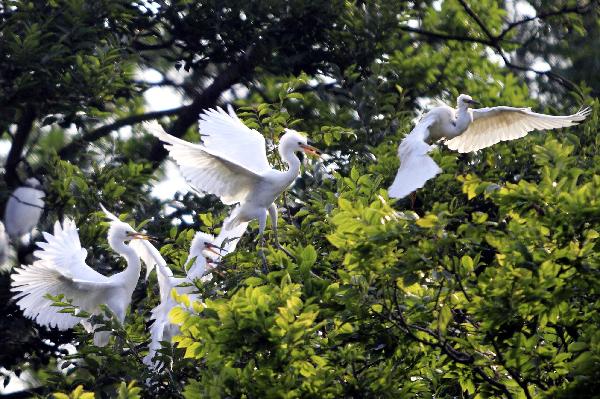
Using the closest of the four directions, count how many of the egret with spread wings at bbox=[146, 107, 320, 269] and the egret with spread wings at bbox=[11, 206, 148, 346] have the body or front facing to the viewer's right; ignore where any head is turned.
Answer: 2

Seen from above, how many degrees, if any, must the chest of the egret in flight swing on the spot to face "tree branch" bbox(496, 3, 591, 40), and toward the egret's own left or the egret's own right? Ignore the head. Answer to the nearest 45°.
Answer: approximately 135° to the egret's own left

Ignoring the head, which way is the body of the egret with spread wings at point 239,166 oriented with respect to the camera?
to the viewer's right

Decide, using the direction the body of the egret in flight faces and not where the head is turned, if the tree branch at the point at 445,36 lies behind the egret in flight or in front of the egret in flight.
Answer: behind

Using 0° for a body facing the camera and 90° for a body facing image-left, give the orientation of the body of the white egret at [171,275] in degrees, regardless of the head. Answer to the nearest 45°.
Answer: approximately 270°

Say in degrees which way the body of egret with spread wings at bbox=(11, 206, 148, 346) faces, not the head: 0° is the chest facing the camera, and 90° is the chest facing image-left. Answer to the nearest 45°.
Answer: approximately 270°
